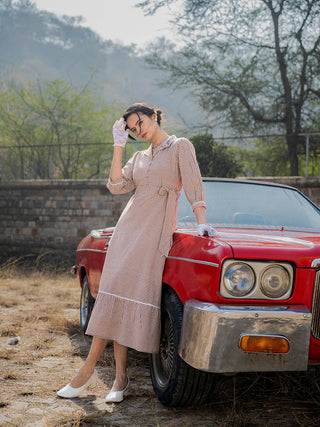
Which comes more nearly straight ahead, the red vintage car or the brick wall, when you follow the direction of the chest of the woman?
the red vintage car

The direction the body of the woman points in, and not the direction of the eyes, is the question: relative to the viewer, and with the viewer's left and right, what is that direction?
facing the viewer and to the left of the viewer

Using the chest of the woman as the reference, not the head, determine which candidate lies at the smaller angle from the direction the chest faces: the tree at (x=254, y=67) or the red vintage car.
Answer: the red vintage car

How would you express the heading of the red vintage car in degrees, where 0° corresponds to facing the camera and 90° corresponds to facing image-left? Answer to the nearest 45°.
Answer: approximately 315°

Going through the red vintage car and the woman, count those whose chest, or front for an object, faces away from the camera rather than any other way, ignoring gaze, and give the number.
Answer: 0

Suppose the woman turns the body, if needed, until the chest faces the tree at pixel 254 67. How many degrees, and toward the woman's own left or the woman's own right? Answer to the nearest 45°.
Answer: approximately 135° to the woman's own right

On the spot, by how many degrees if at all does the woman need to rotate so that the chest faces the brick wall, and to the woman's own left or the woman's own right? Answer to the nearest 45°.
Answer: approximately 135° to the woman's own right

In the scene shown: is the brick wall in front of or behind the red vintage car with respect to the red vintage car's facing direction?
behind

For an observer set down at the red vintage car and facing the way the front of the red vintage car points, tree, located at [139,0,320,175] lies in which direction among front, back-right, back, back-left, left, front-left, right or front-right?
back-left
